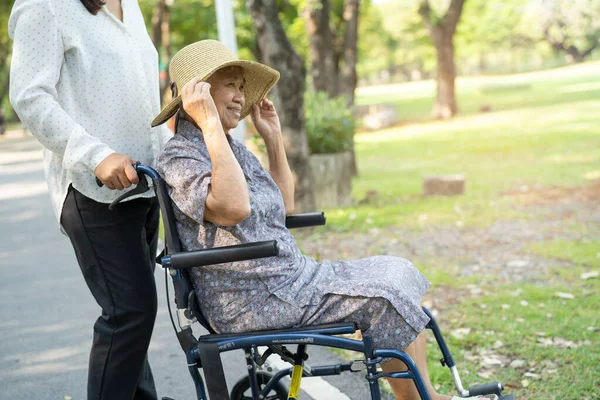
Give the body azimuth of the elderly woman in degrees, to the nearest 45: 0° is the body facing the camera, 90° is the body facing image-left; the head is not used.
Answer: approximately 270°

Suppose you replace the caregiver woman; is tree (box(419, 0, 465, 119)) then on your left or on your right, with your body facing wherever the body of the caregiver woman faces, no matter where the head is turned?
on your left

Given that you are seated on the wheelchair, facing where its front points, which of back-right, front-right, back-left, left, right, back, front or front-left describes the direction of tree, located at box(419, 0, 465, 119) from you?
left

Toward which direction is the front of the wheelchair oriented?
to the viewer's right

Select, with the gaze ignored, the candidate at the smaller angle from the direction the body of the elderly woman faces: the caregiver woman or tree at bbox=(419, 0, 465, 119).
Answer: the tree

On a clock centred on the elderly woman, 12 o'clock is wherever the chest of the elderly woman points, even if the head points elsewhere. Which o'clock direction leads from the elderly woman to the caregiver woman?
The caregiver woman is roughly at 7 o'clock from the elderly woman.

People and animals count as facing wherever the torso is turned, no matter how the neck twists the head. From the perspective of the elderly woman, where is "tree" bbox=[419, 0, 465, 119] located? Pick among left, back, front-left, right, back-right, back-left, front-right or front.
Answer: left

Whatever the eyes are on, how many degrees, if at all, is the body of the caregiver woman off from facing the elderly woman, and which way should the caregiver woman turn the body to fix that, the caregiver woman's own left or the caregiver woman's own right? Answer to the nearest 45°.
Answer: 0° — they already face them

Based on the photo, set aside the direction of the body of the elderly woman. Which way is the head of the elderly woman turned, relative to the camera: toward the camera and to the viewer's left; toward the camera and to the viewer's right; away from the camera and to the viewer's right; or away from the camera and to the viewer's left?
toward the camera and to the viewer's right

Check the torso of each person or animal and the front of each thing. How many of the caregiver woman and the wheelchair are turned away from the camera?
0
